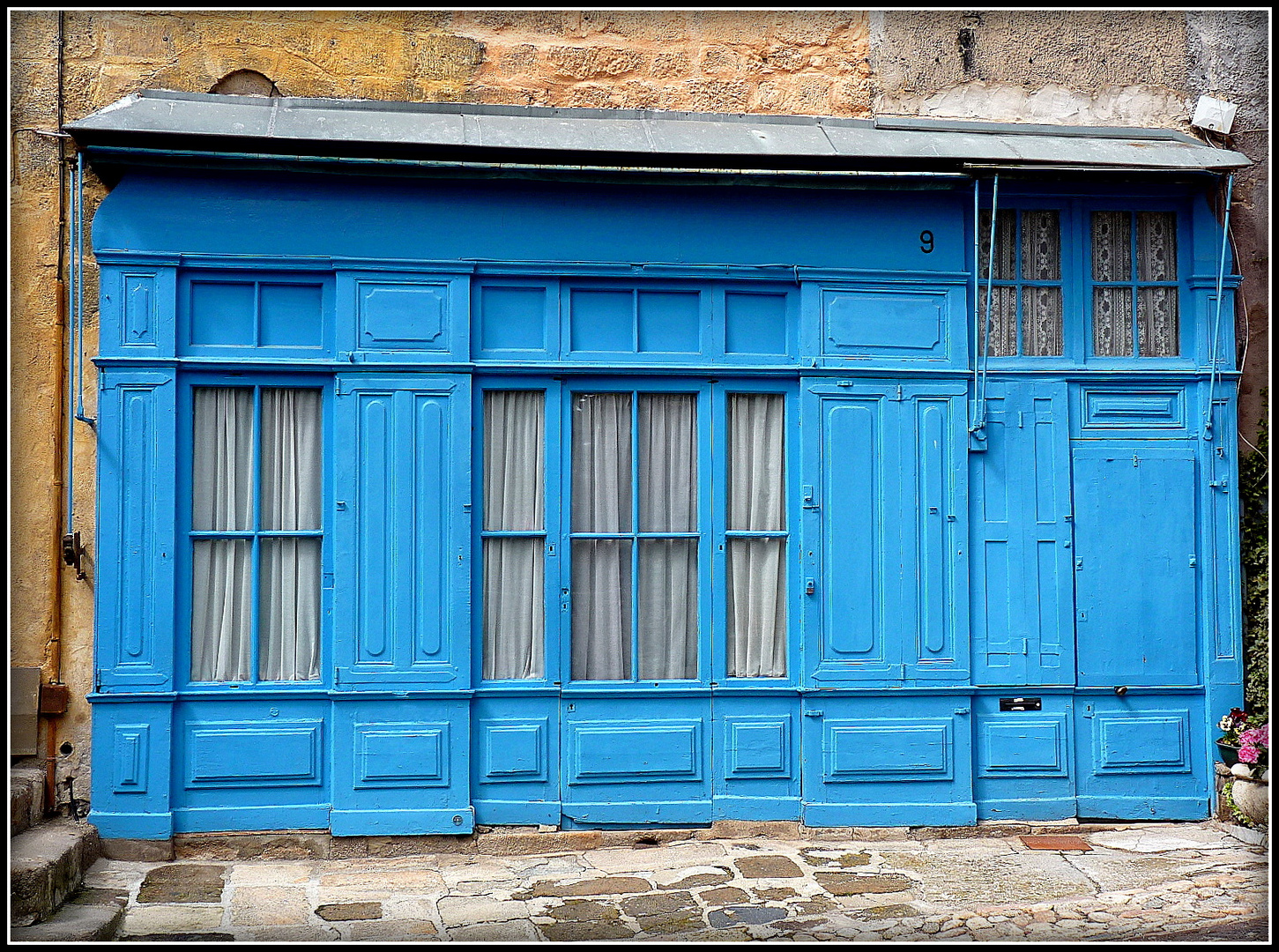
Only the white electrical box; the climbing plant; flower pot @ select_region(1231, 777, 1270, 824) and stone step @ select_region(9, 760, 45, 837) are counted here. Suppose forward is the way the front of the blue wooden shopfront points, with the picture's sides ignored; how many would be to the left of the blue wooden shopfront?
3

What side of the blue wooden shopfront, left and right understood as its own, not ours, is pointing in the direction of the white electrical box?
left

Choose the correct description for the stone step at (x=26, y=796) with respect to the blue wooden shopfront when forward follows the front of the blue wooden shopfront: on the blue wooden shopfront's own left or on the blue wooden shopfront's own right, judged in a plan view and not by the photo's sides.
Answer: on the blue wooden shopfront's own right

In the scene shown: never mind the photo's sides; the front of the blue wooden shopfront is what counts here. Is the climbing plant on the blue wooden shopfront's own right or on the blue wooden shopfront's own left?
on the blue wooden shopfront's own left

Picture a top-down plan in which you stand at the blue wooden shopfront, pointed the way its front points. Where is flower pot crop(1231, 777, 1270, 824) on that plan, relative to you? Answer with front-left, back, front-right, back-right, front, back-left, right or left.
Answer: left

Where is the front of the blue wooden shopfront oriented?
toward the camera

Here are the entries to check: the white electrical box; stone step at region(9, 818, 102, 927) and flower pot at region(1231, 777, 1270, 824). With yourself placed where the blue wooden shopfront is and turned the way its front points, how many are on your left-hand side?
2
